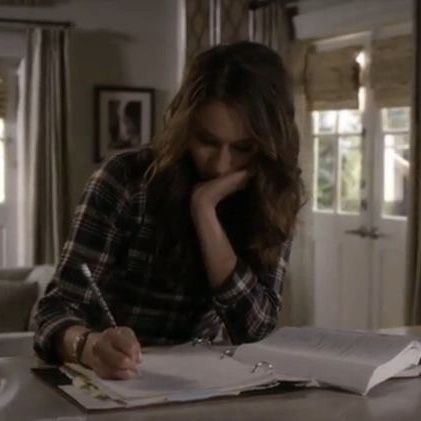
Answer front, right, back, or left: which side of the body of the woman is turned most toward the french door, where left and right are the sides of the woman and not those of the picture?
back

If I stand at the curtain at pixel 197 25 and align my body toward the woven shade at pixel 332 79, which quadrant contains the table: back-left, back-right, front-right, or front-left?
front-right

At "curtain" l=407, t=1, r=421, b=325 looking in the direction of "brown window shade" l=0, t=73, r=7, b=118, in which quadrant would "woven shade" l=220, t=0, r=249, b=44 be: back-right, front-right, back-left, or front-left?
front-right

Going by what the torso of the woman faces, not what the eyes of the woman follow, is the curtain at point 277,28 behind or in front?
behind

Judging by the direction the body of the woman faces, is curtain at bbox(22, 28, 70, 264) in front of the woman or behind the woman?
behind

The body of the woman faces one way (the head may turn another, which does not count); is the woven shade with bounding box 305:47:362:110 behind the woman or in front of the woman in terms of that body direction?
behind

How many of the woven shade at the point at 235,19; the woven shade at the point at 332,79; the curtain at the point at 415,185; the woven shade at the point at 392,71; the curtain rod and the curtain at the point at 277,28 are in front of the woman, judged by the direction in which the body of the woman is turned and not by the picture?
0

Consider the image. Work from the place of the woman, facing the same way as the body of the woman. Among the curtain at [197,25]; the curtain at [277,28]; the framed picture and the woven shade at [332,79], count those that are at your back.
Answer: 4

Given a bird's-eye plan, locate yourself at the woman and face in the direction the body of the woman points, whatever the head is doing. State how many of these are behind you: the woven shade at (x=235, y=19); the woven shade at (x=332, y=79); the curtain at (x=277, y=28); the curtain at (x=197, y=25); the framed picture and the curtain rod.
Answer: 6

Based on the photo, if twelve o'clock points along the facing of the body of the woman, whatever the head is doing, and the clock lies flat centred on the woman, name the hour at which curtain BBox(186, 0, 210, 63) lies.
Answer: The curtain is roughly at 6 o'clock from the woman.

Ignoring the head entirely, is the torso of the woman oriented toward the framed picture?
no

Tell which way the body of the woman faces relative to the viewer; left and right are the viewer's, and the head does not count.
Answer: facing the viewer

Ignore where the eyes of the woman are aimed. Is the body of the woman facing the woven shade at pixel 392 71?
no

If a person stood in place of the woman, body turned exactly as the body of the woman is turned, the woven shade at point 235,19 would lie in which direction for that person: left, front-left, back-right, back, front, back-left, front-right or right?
back
